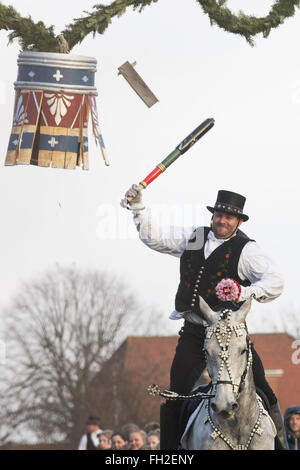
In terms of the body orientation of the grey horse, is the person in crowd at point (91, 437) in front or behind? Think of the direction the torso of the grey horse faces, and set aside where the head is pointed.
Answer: behind

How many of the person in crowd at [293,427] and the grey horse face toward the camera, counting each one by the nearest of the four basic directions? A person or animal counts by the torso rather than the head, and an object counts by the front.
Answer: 2

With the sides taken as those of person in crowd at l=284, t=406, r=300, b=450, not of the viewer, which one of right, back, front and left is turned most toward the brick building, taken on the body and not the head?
back

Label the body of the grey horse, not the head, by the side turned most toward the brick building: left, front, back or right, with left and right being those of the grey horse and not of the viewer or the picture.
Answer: back
